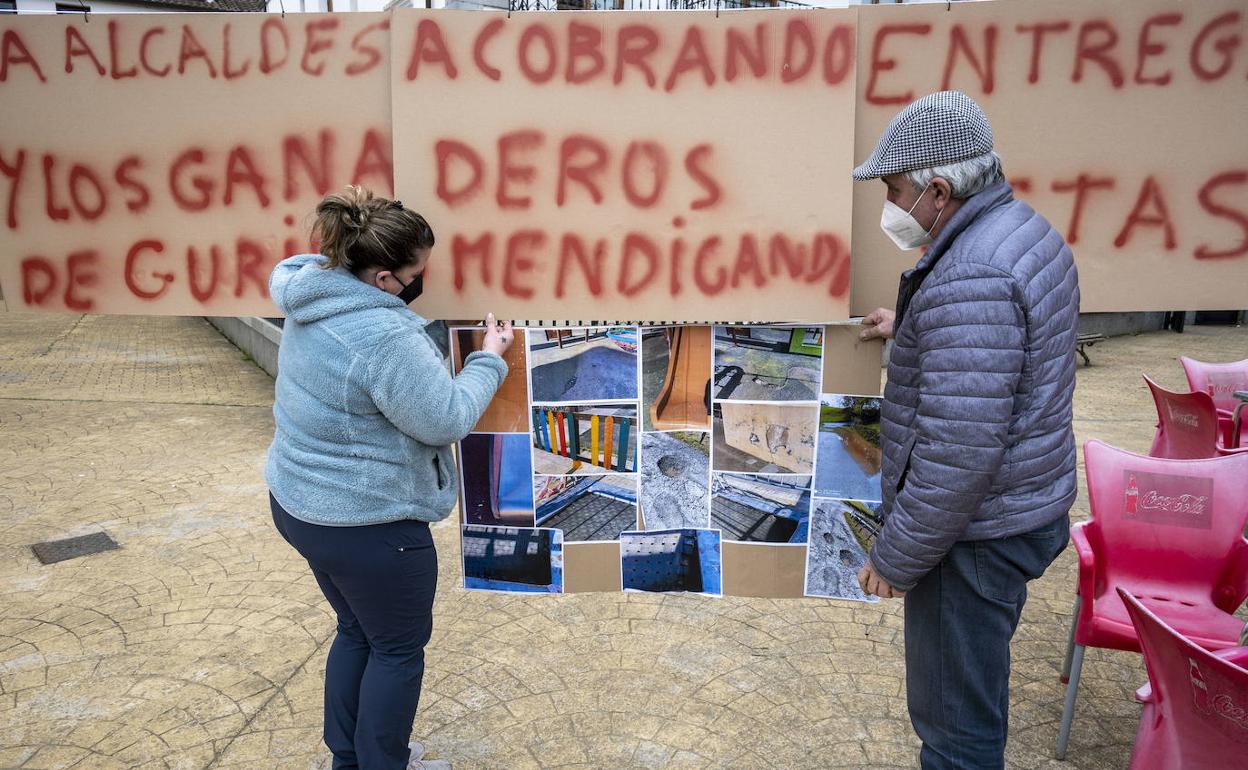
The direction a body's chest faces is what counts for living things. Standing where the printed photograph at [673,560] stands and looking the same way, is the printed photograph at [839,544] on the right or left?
on its left

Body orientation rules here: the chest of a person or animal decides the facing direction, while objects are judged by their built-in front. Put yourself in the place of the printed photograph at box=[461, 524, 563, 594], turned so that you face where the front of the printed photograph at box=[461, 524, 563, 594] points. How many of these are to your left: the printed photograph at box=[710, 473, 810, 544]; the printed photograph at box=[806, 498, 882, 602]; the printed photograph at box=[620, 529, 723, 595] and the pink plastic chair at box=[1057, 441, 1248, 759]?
4

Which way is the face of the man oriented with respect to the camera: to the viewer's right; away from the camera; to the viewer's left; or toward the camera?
to the viewer's left

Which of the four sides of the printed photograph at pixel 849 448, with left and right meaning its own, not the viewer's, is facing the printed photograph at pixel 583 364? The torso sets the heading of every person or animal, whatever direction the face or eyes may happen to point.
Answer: right

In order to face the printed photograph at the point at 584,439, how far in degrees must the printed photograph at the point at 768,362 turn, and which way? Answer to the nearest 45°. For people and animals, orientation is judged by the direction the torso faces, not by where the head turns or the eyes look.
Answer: approximately 90° to its right

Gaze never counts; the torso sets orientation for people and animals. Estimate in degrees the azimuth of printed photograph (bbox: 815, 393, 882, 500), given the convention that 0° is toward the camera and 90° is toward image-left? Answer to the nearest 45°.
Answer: approximately 0°

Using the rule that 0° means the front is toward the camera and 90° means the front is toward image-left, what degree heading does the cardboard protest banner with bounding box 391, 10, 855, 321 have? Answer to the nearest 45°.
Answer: approximately 0°

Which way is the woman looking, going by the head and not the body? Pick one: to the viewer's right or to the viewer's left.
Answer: to the viewer's right

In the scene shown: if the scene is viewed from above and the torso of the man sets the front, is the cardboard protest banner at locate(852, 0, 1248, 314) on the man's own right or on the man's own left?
on the man's own right

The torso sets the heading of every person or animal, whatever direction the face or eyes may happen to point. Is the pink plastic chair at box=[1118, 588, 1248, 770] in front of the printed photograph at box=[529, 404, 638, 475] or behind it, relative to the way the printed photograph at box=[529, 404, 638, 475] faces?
in front
